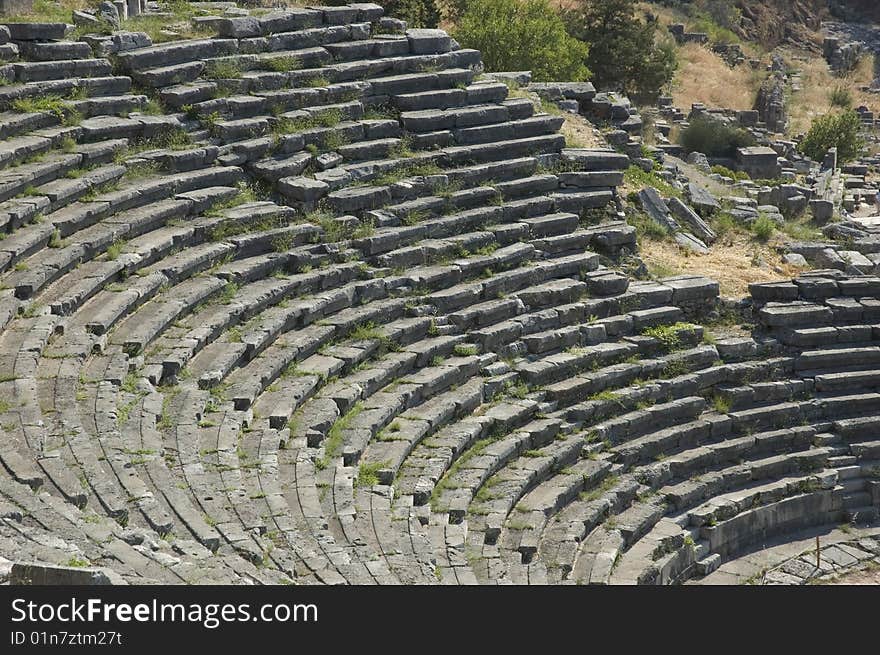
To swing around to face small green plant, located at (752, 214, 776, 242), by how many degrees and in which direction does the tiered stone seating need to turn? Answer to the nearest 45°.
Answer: approximately 90° to its left

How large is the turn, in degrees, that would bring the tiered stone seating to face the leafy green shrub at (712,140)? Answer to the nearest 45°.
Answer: approximately 90° to its left

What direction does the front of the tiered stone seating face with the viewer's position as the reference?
facing the viewer and to the right of the viewer

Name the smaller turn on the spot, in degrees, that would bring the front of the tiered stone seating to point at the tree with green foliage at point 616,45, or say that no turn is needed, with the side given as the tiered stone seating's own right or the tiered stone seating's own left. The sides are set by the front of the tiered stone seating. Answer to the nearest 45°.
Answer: approximately 135° to the tiered stone seating's own left

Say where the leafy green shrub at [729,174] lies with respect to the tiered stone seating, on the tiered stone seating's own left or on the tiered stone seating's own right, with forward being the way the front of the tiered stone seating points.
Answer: on the tiered stone seating's own left

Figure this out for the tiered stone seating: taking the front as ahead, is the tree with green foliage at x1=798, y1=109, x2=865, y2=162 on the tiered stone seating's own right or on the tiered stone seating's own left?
on the tiered stone seating's own left

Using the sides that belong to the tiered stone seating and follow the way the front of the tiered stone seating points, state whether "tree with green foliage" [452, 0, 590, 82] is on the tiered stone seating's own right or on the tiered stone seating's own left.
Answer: on the tiered stone seating's own left

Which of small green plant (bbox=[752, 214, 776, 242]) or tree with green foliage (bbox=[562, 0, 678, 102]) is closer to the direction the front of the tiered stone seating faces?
the small green plant
